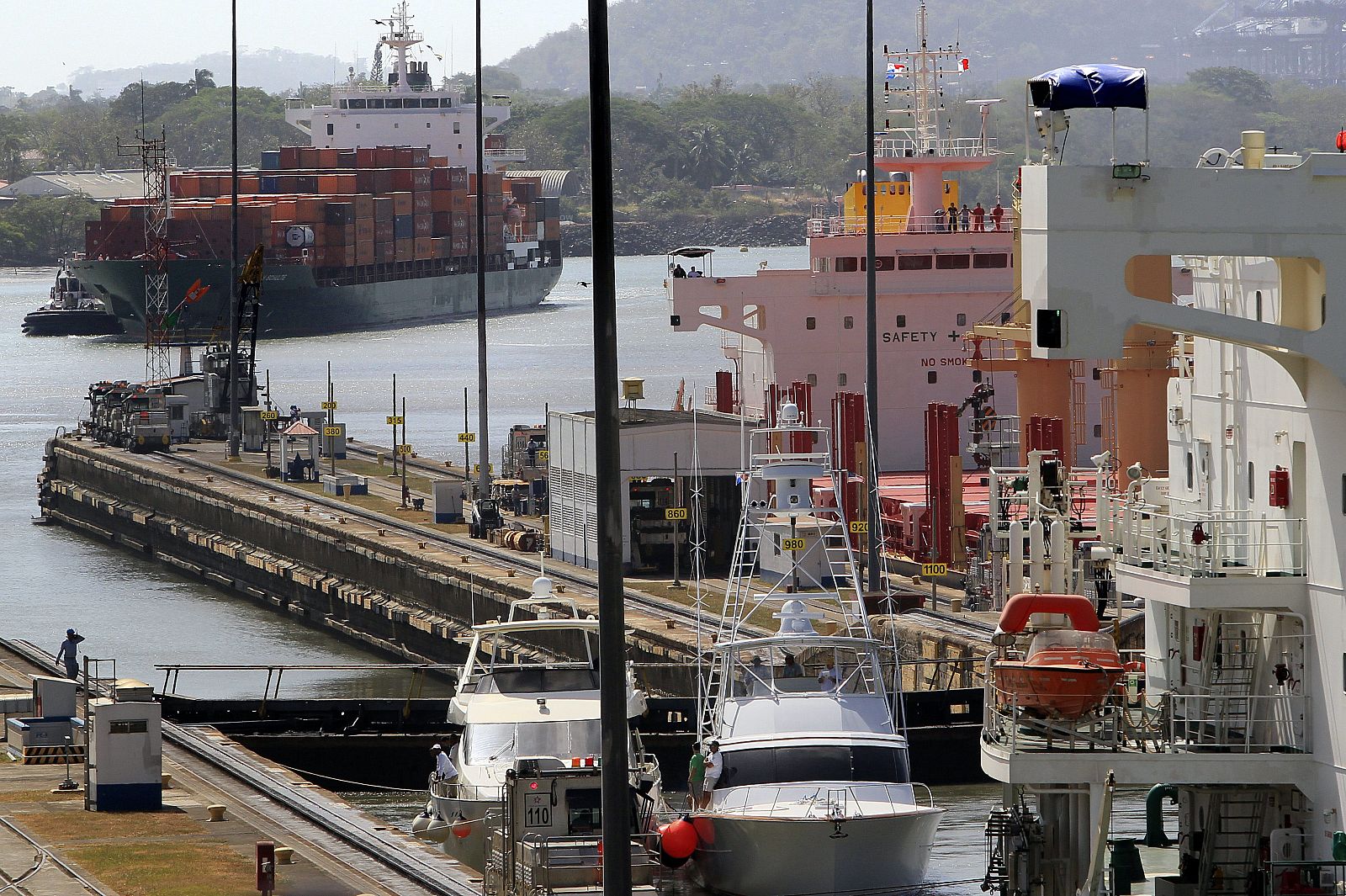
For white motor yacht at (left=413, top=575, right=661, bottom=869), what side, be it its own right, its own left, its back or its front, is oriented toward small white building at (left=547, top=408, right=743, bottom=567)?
back

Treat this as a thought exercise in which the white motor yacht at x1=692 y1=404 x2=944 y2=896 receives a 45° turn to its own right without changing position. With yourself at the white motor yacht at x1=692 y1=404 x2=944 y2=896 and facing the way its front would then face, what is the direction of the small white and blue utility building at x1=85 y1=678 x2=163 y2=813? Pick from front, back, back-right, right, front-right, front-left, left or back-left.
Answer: front-right

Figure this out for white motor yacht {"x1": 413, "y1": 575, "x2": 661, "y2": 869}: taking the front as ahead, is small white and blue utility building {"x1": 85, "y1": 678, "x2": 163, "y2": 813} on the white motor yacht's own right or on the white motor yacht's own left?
on the white motor yacht's own right

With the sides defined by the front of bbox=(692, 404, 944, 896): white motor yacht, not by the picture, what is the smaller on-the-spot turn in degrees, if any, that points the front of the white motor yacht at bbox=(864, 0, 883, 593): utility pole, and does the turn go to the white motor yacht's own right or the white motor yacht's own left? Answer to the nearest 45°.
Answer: approximately 180°

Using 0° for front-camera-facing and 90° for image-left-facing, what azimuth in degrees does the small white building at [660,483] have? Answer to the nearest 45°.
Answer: approximately 0°

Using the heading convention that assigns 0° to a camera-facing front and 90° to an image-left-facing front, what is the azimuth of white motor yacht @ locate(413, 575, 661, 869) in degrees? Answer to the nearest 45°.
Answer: approximately 0°

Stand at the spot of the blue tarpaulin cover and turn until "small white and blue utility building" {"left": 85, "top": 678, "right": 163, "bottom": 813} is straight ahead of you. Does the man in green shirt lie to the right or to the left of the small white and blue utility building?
right

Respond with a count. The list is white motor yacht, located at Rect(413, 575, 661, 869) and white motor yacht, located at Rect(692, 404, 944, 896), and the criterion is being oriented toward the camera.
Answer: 2

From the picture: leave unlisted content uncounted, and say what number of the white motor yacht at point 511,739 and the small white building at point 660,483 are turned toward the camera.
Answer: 2

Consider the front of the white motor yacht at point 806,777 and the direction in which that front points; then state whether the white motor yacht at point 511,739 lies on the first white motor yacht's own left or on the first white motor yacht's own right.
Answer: on the first white motor yacht's own right

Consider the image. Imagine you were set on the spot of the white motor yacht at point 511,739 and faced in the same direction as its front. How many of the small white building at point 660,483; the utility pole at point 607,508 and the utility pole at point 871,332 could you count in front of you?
1

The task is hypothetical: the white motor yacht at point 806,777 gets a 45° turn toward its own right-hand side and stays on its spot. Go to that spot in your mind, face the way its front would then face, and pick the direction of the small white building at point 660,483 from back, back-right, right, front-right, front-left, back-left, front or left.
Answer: back-right

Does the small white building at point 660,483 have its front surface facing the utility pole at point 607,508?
yes

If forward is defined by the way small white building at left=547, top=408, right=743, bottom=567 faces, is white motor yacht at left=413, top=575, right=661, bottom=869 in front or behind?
in front
